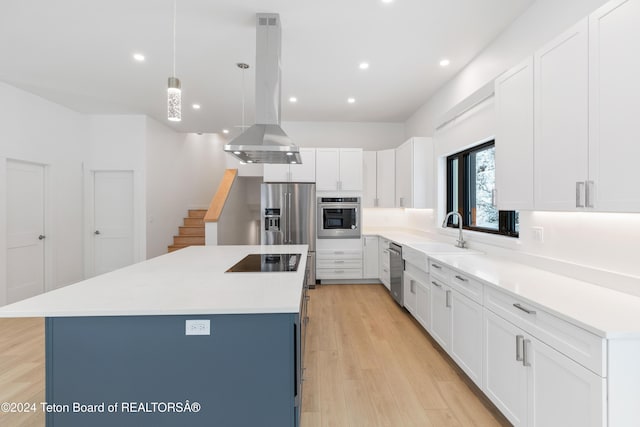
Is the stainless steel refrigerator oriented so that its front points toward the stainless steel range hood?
yes

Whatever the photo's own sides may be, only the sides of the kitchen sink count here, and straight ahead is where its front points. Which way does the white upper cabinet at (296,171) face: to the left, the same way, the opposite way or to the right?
to the left

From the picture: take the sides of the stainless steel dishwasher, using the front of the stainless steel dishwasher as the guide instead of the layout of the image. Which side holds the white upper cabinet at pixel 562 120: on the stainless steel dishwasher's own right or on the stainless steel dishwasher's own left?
on the stainless steel dishwasher's own left

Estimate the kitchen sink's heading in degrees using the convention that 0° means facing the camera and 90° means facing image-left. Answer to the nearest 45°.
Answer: approximately 45°

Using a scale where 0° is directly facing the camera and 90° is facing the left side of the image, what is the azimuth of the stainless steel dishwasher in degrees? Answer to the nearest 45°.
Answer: approximately 90°

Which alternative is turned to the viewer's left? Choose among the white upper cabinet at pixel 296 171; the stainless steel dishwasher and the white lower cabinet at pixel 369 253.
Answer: the stainless steel dishwasher

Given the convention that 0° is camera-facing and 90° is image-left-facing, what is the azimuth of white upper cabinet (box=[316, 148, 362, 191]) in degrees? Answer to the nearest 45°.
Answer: approximately 0°

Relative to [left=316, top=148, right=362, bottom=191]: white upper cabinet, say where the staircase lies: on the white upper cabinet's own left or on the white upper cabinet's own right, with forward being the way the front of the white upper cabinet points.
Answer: on the white upper cabinet's own right
